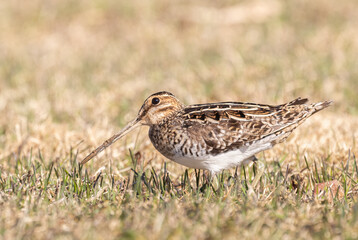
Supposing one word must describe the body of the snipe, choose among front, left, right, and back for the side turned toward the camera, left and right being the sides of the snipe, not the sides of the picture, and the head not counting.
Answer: left
